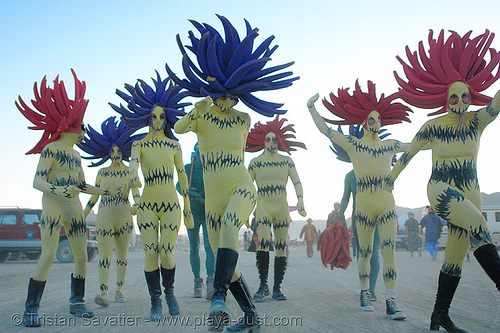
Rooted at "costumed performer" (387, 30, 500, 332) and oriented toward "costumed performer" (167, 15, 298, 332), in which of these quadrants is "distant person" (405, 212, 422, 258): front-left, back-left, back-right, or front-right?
back-right

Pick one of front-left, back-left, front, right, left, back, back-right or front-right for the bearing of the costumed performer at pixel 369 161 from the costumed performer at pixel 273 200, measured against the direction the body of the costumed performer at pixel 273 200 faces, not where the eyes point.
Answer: front-left

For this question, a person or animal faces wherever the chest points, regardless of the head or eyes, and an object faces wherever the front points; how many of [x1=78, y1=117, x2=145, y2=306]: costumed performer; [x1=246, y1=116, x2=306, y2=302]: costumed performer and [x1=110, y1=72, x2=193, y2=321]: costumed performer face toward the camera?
3

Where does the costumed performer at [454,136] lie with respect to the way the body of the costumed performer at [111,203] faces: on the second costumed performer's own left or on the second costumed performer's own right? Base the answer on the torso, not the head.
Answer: on the second costumed performer's own left

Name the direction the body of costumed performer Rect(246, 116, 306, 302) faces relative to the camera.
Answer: toward the camera

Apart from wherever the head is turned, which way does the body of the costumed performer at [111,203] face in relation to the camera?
toward the camera

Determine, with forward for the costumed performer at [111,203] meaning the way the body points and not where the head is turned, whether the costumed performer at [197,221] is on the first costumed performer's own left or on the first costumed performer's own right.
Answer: on the first costumed performer's own left

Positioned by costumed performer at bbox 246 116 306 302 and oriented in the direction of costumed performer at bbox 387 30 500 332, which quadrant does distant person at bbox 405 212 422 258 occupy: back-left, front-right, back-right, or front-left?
back-left

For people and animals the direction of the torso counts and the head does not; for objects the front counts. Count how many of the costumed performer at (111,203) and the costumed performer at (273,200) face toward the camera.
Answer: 2

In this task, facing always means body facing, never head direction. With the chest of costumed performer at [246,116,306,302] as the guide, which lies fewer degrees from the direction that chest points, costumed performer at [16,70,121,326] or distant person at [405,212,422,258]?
the costumed performer

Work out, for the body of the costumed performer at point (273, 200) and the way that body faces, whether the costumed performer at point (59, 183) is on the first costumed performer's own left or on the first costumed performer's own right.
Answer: on the first costumed performer's own right

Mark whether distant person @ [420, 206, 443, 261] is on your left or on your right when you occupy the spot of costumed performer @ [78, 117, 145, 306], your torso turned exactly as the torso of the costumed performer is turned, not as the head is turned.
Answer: on your left
